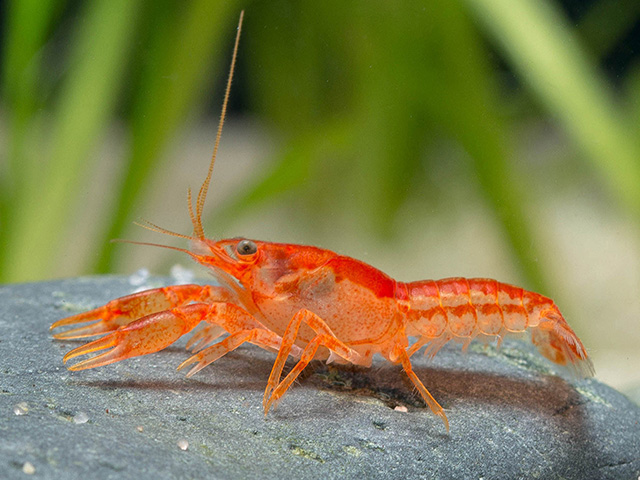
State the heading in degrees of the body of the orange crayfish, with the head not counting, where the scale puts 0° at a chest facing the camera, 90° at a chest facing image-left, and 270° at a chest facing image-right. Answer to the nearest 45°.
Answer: approximately 90°
